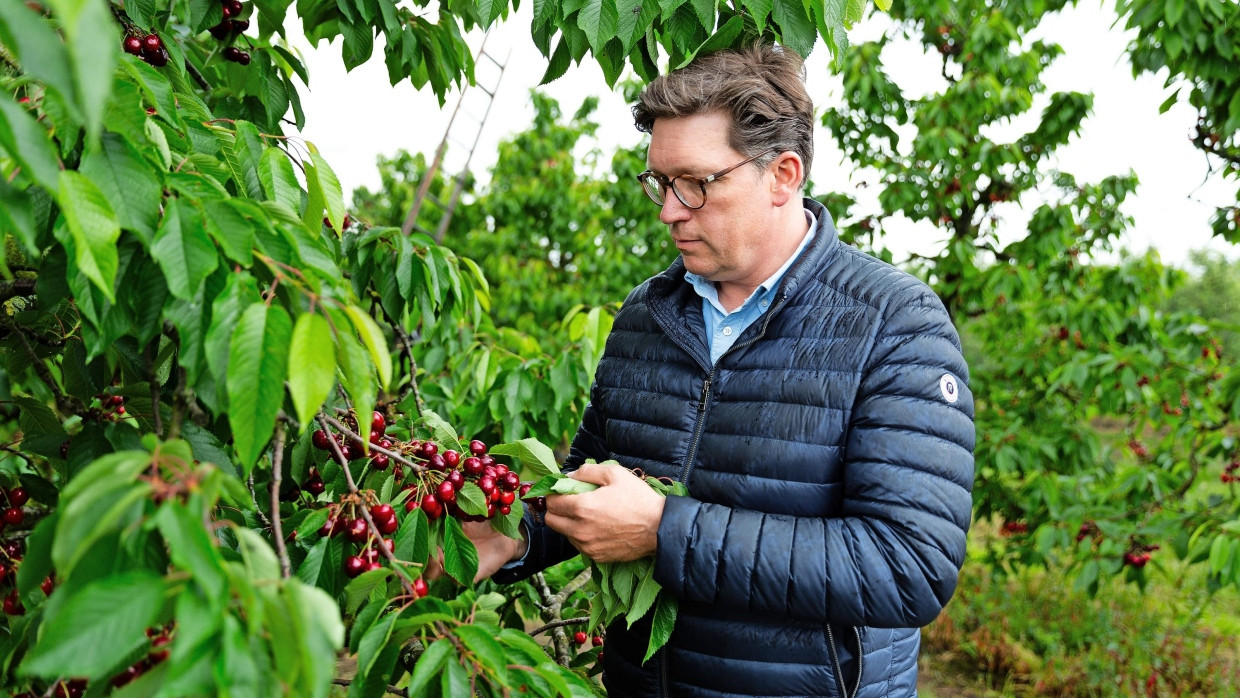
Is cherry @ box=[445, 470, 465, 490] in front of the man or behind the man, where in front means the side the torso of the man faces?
in front

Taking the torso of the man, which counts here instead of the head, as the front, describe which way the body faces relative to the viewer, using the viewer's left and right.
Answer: facing the viewer and to the left of the viewer

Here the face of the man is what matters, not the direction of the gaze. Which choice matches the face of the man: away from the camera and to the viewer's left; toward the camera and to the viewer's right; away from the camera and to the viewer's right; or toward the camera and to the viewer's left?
toward the camera and to the viewer's left

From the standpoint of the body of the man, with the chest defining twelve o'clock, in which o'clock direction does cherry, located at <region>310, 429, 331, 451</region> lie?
The cherry is roughly at 1 o'clock from the man.

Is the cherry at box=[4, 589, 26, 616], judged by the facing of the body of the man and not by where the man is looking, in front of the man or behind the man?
in front
